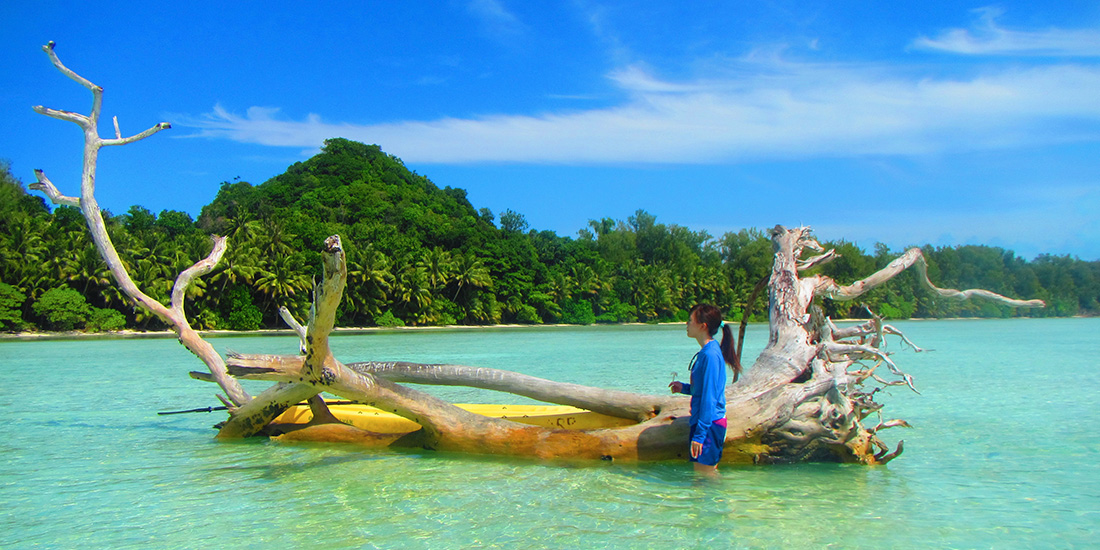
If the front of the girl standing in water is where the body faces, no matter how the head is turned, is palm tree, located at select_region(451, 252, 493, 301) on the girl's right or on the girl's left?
on the girl's right

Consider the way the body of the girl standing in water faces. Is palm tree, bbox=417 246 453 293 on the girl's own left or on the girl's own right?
on the girl's own right

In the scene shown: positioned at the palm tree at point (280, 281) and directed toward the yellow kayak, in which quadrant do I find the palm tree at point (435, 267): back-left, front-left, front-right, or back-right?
back-left

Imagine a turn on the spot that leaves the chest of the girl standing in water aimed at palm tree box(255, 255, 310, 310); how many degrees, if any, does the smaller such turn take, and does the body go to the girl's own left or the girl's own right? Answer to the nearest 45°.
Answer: approximately 45° to the girl's own right

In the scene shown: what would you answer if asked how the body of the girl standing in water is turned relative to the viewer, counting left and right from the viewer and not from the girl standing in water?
facing to the left of the viewer

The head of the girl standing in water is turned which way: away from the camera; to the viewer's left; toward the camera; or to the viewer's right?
to the viewer's left

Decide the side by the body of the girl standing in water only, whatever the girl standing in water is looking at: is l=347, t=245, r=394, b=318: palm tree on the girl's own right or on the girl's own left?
on the girl's own right
